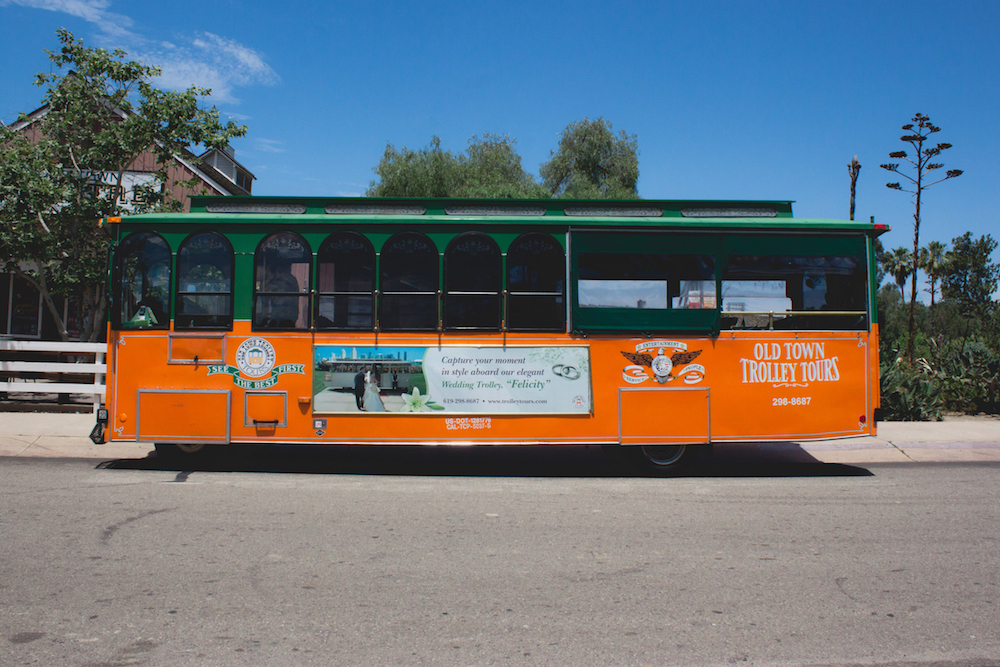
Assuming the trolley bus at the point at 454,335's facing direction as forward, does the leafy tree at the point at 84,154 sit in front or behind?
in front

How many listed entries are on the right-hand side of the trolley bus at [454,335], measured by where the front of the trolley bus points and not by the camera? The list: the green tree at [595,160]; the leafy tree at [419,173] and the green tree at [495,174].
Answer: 3

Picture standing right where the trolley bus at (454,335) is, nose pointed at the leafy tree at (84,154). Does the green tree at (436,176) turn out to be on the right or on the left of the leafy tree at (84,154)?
right

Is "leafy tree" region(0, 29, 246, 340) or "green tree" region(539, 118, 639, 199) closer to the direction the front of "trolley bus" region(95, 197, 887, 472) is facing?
the leafy tree

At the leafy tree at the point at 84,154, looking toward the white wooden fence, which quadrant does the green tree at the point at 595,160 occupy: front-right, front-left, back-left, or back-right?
back-left

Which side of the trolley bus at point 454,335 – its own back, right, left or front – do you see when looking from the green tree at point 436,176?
right

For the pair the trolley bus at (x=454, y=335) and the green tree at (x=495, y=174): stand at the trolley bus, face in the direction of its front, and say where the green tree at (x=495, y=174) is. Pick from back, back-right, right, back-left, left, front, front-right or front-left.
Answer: right

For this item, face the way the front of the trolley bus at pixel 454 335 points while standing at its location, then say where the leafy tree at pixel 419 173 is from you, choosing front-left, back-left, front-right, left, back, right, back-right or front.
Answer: right

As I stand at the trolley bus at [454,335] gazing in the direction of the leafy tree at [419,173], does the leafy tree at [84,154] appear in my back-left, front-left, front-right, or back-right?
front-left

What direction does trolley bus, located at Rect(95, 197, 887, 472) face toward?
to the viewer's left

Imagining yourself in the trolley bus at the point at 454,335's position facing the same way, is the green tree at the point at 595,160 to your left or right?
on your right

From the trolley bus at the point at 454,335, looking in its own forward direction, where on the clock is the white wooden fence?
The white wooden fence is roughly at 1 o'clock from the trolley bus.
